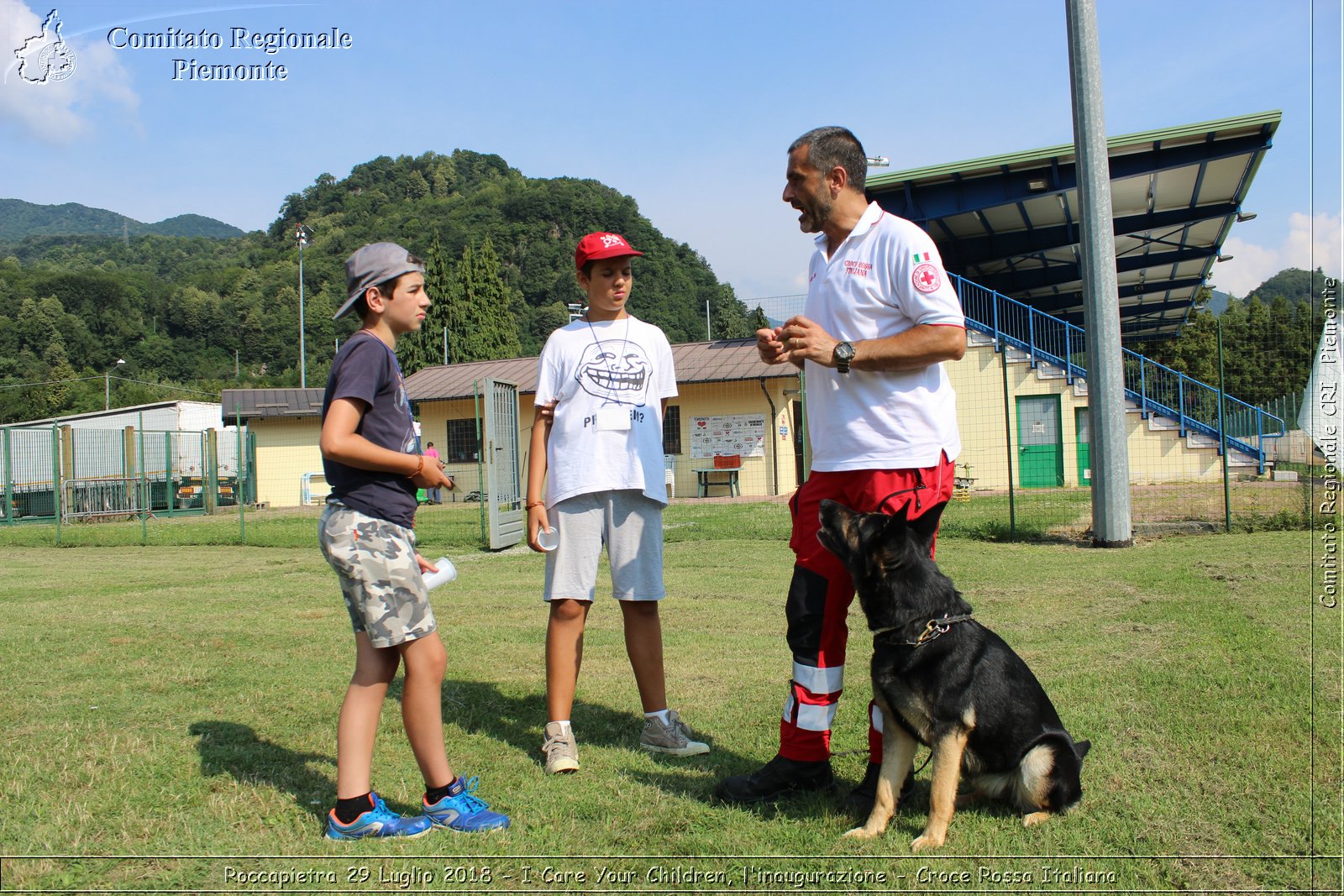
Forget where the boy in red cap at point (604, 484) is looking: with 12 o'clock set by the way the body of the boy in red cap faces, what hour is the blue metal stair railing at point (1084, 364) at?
The blue metal stair railing is roughly at 7 o'clock from the boy in red cap.

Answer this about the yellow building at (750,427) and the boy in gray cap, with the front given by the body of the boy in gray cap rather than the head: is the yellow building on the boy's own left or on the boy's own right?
on the boy's own left

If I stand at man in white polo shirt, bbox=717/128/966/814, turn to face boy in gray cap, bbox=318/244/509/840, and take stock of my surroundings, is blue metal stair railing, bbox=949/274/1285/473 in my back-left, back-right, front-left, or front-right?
back-right

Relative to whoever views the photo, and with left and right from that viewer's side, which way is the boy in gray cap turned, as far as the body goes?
facing to the right of the viewer

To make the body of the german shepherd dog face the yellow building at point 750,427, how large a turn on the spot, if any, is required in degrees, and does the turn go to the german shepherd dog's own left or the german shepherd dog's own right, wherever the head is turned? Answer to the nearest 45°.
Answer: approximately 135° to the german shepherd dog's own right

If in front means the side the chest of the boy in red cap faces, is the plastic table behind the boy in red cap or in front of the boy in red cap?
behind

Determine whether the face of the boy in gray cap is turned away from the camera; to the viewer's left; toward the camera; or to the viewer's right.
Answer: to the viewer's right

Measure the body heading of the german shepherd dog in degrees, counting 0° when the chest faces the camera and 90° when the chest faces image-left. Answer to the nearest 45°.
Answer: approximately 45°

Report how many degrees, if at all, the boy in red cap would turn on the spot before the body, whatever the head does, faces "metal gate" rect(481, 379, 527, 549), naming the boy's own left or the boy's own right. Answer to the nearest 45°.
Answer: approximately 180°

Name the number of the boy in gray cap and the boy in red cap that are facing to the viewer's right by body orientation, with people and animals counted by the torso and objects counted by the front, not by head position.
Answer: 1

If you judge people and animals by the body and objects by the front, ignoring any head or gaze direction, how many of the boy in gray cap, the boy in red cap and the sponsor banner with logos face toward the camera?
2

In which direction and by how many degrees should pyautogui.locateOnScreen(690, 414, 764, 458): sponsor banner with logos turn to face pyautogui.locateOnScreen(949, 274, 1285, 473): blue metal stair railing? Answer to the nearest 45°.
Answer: approximately 45° to its left

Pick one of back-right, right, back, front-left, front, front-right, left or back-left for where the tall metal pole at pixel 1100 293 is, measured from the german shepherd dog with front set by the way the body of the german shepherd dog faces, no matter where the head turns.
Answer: back-right

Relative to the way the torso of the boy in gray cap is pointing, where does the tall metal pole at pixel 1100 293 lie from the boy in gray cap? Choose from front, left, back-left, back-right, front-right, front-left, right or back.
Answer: front-left
